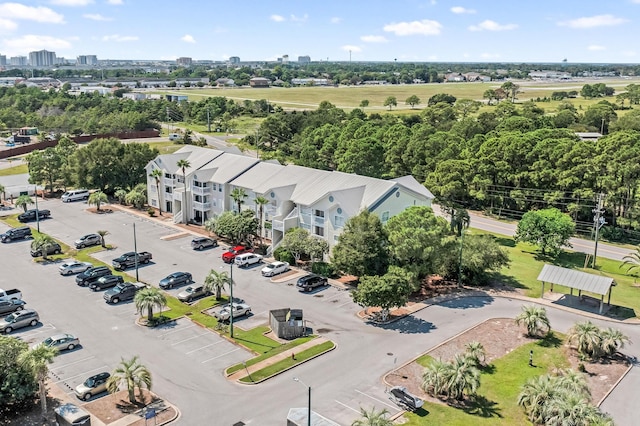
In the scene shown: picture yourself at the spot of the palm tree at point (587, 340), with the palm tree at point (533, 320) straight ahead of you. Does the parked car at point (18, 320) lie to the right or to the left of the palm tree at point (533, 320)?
left

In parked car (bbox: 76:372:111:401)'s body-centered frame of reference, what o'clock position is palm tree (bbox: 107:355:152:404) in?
The palm tree is roughly at 9 o'clock from the parked car.

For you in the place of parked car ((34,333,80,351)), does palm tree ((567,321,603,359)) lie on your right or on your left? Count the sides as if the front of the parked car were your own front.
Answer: on your left

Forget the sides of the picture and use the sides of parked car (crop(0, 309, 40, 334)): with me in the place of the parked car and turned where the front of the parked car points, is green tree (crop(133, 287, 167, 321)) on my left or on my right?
on my left

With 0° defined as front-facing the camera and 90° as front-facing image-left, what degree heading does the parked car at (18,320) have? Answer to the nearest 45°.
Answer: approximately 45°
